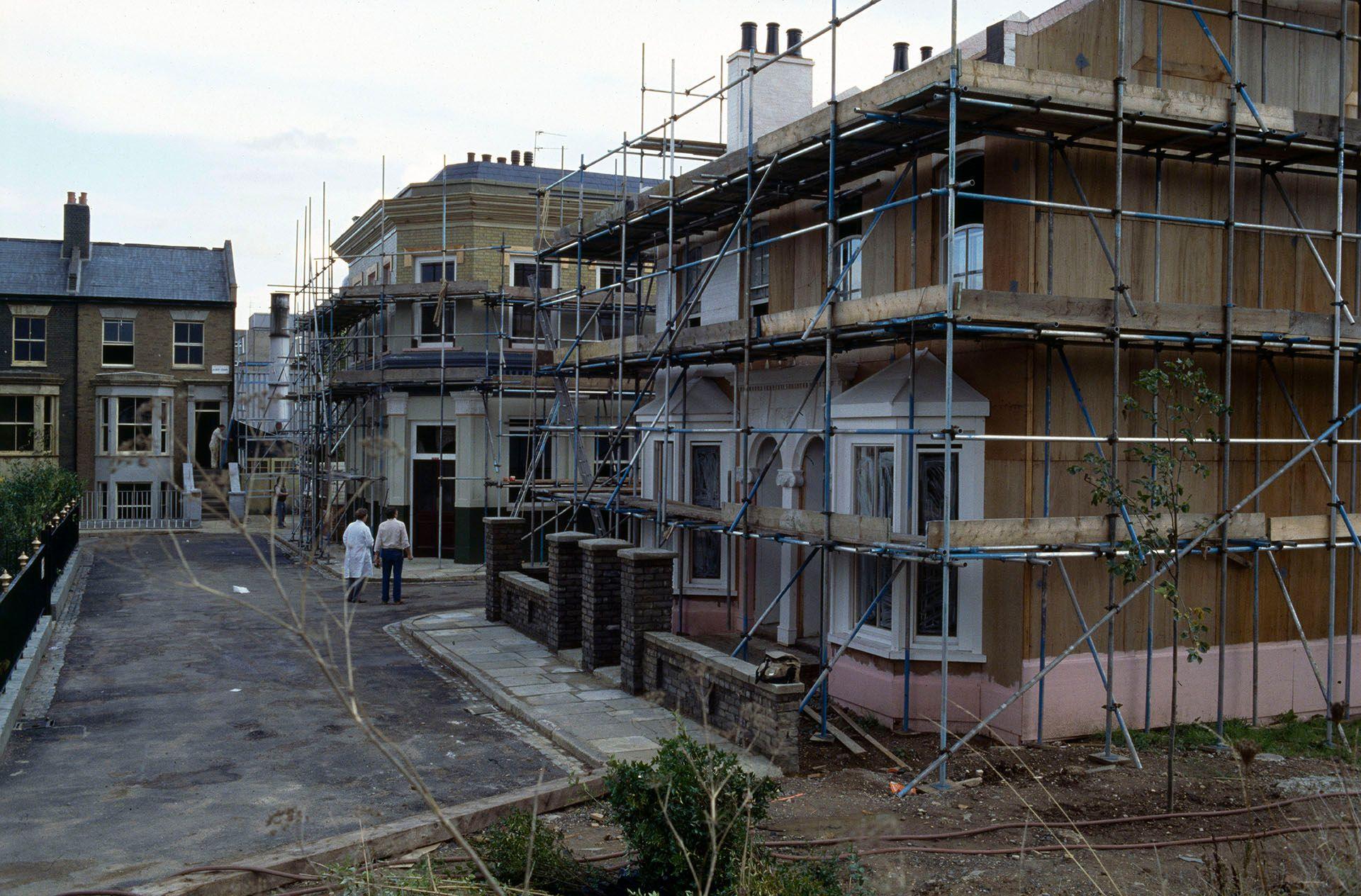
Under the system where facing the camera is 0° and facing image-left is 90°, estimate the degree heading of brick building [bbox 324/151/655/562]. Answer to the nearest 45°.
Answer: approximately 0°

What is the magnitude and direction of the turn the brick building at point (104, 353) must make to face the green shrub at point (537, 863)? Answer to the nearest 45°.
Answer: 0° — it already faces it

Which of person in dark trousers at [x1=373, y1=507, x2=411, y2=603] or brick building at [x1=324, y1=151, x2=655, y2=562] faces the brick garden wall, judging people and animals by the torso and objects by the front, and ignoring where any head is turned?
the brick building

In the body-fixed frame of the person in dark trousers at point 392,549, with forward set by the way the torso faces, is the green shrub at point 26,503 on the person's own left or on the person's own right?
on the person's own left

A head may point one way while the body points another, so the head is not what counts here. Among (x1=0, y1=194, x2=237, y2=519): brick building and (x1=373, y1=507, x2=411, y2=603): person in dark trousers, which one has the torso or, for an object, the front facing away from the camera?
the person in dark trousers

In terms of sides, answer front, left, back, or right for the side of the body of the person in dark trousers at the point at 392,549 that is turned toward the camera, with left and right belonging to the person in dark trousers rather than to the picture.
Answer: back

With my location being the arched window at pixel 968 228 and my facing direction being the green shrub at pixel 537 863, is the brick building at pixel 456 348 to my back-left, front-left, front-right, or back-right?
back-right

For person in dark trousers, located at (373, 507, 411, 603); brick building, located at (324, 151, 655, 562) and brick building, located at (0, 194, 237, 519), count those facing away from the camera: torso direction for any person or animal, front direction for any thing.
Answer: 1
